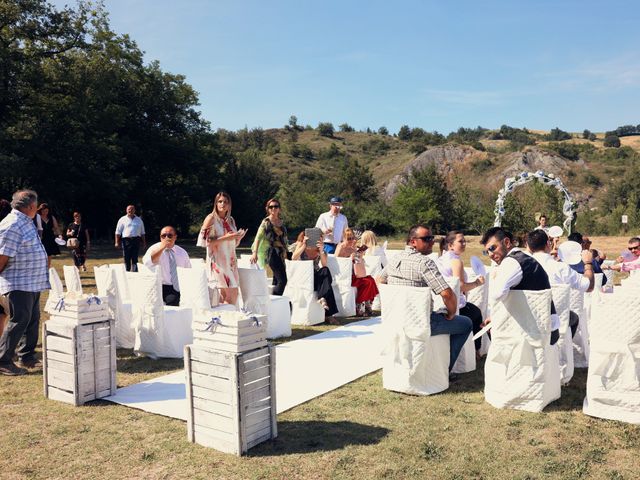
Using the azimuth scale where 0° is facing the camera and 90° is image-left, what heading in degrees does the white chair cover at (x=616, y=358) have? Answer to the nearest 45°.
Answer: approximately 225°

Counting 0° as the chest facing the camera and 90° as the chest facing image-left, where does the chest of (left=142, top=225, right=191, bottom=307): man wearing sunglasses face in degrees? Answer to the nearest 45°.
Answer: approximately 0°

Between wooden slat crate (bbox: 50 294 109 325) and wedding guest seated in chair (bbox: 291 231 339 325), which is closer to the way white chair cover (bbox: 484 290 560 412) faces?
the wedding guest seated in chair

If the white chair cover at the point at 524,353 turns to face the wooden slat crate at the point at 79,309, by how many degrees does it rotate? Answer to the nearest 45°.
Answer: approximately 135° to its left
